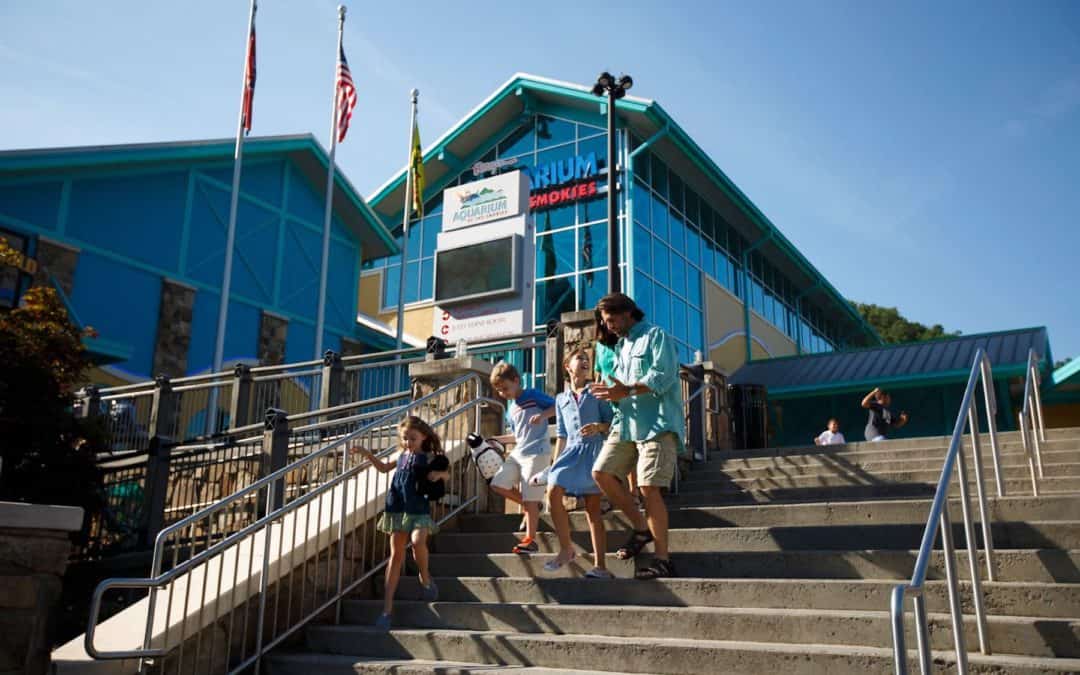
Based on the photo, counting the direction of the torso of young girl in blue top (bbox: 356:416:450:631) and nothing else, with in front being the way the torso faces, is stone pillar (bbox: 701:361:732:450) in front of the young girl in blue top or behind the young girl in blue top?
behind

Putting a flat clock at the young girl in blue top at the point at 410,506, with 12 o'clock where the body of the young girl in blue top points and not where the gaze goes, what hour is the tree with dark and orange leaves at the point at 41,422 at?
The tree with dark and orange leaves is roughly at 3 o'clock from the young girl in blue top.

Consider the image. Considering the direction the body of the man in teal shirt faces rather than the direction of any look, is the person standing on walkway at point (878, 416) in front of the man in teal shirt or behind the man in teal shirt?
behind

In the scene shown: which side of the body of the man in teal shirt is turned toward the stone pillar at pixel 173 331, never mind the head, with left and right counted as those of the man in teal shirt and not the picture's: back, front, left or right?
right

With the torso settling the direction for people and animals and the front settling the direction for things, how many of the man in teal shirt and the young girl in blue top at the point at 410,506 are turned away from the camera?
0

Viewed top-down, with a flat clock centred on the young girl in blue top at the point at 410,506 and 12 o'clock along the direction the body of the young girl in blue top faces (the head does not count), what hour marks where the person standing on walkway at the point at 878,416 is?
The person standing on walkway is roughly at 6 o'clock from the young girl in blue top.

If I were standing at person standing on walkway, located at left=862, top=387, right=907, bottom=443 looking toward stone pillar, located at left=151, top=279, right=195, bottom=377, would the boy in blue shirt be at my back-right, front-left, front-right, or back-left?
front-left

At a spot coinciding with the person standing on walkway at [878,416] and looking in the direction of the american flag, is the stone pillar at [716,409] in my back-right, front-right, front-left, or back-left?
front-left

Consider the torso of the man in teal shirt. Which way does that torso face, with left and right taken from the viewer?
facing the viewer and to the left of the viewer

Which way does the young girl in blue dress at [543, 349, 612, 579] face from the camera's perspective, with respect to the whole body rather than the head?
toward the camera

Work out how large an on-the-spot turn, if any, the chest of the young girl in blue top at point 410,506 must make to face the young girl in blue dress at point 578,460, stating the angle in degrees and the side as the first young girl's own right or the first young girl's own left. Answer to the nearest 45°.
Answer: approximately 135° to the first young girl's own left

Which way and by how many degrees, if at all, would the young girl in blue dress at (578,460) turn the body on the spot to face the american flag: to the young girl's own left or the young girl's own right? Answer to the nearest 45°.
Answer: approximately 135° to the young girl's own right

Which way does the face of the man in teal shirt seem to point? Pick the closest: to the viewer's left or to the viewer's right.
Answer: to the viewer's left

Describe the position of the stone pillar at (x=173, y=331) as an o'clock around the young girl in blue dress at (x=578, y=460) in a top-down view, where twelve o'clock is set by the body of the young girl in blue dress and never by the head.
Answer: The stone pillar is roughly at 5 o'clock from the young girl in blue dress.

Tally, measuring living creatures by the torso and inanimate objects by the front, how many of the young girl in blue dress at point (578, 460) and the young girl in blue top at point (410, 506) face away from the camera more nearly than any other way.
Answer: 0
